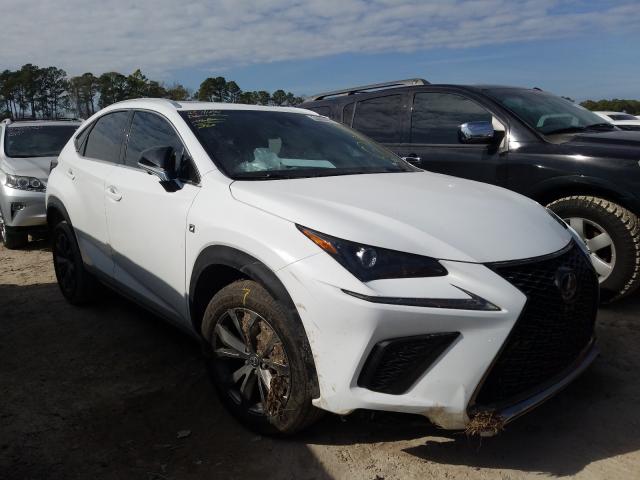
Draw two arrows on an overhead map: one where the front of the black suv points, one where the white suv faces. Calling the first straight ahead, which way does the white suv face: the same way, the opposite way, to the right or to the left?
the same way

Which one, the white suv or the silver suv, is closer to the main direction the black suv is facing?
the white suv

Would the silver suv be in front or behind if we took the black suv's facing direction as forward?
behind

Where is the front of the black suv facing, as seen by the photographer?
facing the viewer and to the right of the viewer

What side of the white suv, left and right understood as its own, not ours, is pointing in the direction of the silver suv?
back

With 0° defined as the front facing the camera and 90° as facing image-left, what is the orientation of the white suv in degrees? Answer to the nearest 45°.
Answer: approximately 315°

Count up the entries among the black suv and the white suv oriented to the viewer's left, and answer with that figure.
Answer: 0

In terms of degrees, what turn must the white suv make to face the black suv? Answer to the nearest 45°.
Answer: approximately 90° to its left
